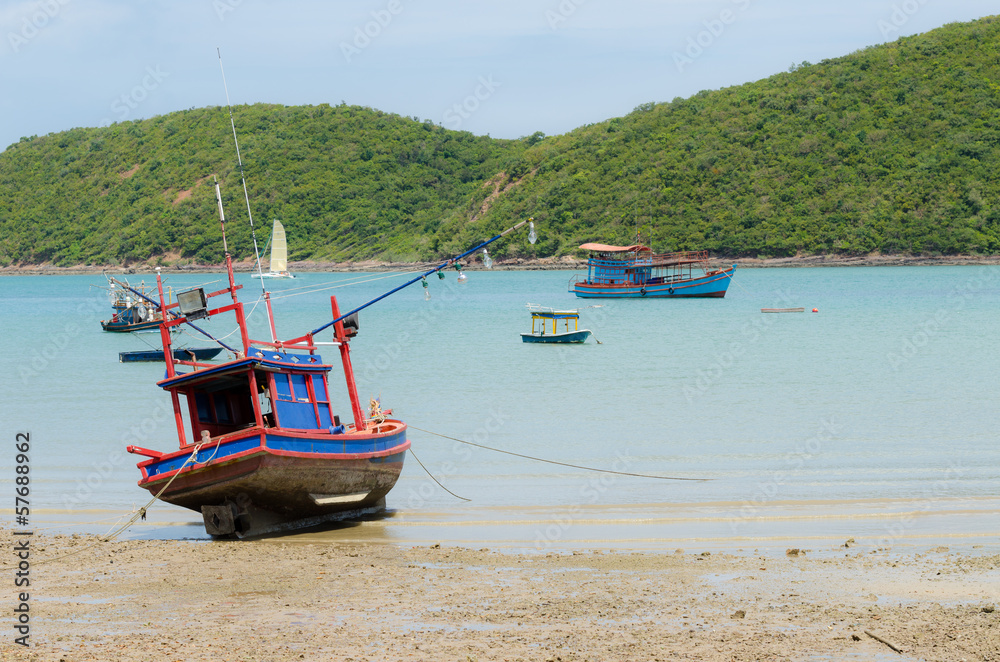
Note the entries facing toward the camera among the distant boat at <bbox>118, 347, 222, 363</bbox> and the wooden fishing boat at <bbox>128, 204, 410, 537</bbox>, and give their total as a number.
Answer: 0

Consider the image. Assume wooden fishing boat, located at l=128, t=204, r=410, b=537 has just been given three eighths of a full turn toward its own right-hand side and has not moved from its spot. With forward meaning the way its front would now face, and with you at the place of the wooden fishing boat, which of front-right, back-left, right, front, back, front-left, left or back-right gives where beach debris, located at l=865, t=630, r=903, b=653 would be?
front-left

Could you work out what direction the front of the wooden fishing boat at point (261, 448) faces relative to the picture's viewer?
facing away from the viewer and to the right of the viewer

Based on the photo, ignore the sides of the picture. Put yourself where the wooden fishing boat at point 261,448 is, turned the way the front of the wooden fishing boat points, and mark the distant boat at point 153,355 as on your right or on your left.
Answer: on your left
